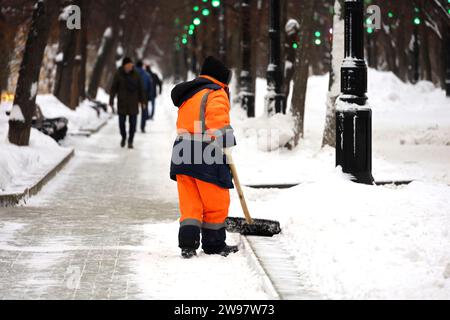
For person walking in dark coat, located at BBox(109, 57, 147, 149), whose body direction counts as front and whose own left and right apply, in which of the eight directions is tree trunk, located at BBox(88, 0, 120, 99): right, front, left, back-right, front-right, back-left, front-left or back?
back

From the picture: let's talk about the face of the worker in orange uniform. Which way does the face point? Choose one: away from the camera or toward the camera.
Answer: away from the camera

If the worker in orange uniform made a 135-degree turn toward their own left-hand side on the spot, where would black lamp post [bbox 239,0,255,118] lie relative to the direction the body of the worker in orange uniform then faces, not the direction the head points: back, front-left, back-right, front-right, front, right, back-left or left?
right

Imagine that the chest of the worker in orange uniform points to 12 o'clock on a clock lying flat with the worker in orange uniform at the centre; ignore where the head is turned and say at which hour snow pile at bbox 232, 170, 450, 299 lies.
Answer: The snow pile is roughly at 2 o'clock from the worker in orange uniform.

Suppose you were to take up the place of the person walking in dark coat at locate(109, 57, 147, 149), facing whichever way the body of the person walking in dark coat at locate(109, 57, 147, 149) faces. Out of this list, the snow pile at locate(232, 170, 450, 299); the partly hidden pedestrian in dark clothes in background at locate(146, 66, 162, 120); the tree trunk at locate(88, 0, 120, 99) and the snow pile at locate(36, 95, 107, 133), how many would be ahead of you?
1

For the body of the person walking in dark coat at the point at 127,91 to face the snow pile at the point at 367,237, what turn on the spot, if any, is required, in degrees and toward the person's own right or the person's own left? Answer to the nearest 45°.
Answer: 0° — they already face it

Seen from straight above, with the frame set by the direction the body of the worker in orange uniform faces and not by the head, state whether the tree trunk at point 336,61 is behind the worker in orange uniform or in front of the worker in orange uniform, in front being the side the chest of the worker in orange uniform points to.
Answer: in front

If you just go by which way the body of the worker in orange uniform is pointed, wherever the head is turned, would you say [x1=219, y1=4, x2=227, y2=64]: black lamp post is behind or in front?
in front

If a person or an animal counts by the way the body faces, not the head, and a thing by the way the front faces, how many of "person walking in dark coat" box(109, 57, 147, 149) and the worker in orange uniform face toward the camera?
1

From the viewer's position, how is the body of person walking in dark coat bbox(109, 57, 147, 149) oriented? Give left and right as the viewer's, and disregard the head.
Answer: facing the viewer

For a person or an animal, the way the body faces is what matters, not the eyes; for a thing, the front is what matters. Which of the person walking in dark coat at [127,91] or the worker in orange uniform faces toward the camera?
the person walking in dark coat

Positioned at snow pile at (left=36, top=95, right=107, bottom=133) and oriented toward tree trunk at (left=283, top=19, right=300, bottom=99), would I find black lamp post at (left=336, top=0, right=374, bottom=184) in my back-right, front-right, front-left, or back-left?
front-right

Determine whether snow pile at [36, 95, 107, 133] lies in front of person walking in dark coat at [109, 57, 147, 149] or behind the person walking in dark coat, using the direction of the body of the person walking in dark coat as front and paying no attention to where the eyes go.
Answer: behind

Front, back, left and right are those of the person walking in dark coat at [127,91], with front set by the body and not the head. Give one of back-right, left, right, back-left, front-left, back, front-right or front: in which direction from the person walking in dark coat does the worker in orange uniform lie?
front

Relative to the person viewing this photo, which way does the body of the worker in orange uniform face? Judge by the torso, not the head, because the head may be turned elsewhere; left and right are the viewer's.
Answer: facing away from the viewer and to the right of the viewer
